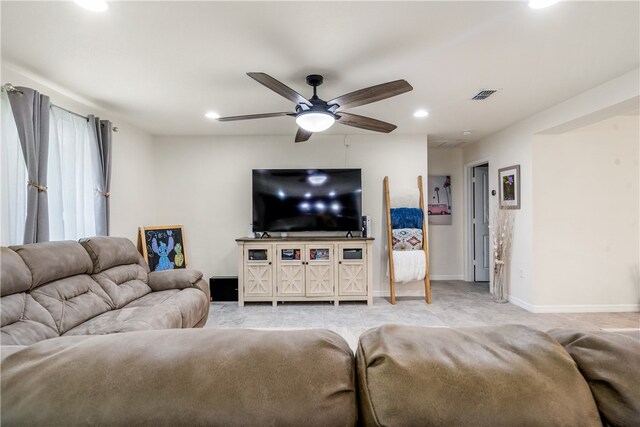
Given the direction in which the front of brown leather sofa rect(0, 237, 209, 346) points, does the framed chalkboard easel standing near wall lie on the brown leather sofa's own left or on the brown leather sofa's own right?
on the brown leather sofa's own left

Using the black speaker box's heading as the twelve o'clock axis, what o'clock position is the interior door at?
The interior door is roughly at 9 o'clock from the black speaker box.

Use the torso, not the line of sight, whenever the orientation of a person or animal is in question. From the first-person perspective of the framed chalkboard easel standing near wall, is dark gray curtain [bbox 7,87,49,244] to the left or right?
on its right

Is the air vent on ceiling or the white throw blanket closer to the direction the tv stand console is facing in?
the air vent on ceiling

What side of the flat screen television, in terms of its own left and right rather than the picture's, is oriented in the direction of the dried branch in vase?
left

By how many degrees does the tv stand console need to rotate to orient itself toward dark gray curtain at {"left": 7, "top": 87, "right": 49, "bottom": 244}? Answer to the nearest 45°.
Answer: approximately 45° to its right

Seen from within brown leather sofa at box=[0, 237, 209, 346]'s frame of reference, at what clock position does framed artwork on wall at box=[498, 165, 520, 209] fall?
The framed artwork on wall is roughly at 11 o'clock from the brown leather sofa.

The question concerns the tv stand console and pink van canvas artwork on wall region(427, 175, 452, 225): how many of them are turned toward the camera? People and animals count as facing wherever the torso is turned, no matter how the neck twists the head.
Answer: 2

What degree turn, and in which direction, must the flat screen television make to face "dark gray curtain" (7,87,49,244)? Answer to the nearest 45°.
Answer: approximately 45° to its right
